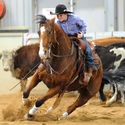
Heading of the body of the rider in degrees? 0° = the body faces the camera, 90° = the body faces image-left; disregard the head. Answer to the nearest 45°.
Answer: approximately 45°

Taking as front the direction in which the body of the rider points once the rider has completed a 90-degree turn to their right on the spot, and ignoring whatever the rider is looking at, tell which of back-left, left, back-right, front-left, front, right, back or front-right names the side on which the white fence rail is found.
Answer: front-right

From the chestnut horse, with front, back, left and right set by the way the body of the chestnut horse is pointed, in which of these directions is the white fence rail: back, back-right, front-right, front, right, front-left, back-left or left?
back-right

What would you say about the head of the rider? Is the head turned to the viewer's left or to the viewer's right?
to the viewer's left
